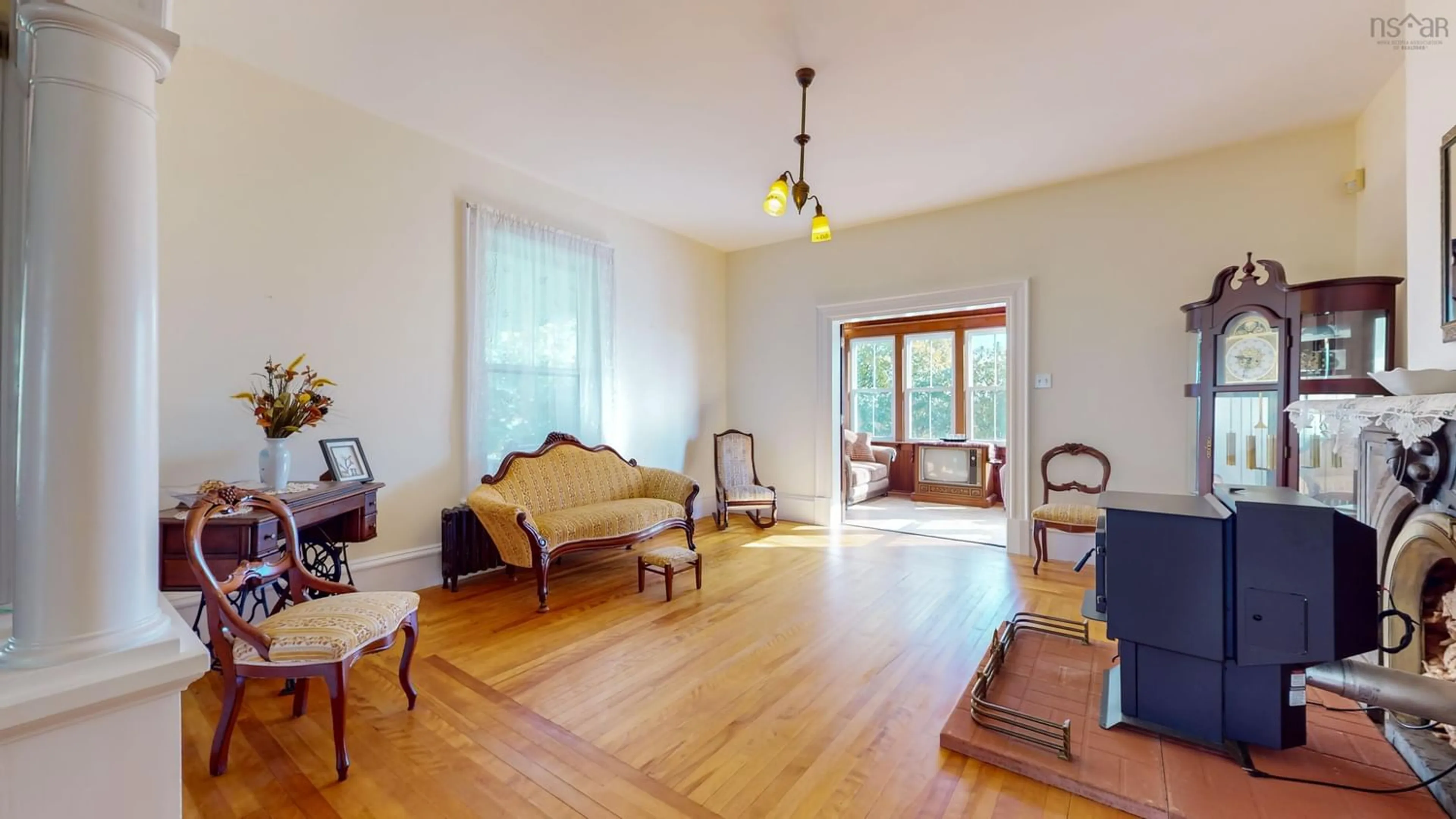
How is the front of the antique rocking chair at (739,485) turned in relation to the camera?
facing the viewer and to the right of the viewer

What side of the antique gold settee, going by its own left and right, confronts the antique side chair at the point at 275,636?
right

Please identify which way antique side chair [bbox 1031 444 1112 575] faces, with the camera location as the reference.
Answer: facing the viewer

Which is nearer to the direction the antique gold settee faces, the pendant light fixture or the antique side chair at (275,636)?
the pendant light fixture

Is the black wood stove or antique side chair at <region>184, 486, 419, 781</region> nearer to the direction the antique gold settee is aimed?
the black wood stove

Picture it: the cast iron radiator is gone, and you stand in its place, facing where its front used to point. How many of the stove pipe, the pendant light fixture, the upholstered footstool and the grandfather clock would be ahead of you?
4

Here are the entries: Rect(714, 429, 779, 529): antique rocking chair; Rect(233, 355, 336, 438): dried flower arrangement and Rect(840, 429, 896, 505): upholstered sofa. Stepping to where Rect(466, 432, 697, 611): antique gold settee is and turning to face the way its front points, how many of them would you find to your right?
1

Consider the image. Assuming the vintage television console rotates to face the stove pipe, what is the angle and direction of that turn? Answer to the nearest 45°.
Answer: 0° — it already faces it

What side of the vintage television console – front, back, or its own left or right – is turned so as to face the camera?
front

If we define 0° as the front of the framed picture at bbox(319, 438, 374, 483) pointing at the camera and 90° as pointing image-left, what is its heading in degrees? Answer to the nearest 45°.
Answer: approximately 315°

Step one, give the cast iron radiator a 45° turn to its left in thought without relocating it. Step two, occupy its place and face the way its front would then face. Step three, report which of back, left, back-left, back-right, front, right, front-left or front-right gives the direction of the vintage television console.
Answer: front

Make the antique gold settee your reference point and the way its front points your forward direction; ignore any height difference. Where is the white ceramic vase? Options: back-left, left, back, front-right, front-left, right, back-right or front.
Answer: right

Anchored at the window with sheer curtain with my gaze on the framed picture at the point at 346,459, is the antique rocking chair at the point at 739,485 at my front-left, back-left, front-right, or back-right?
back-left

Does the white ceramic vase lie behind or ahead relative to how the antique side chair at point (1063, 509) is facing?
ahead

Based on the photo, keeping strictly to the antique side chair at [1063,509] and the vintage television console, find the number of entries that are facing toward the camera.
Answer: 2

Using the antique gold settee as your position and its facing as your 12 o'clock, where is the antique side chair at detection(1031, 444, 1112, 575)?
The antique side chair is roughly at 11 o'clock from the antique gold settee.

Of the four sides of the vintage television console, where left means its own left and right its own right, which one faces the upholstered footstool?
front

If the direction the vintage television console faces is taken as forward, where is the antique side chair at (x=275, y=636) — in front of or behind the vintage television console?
in front

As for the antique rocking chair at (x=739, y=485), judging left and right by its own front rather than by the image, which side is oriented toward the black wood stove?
front
